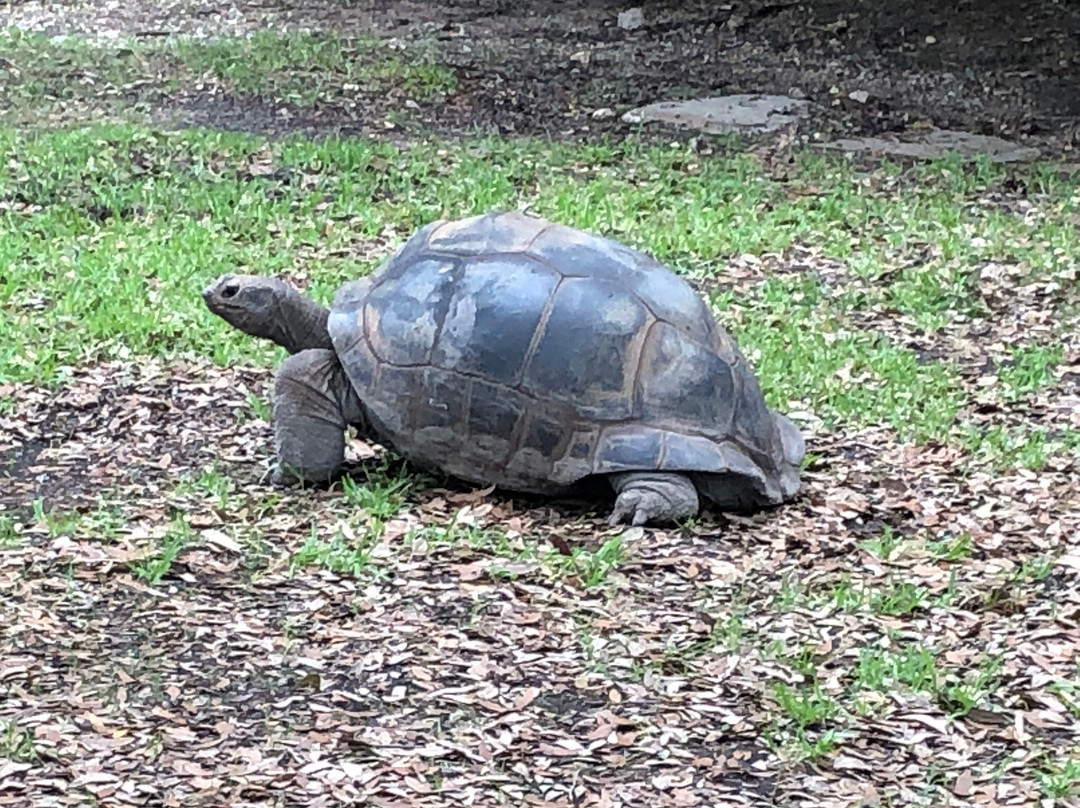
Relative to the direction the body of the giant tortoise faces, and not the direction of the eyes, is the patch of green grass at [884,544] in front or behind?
behind

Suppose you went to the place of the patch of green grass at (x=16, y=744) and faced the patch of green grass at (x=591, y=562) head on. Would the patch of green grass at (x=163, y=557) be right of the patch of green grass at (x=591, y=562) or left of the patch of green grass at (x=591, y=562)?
left

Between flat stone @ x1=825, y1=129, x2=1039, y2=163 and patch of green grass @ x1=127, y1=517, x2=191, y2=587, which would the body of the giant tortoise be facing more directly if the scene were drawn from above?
the patch of green grass

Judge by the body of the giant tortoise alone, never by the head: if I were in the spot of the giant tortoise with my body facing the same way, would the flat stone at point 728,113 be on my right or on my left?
on my right

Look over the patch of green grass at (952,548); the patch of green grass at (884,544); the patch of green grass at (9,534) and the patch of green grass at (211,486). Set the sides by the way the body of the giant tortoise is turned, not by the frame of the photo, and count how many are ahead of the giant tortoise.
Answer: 2

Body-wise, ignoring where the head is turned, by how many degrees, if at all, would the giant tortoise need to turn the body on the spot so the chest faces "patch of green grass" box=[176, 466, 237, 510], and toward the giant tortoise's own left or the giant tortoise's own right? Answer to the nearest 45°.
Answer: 0° — it already faces it

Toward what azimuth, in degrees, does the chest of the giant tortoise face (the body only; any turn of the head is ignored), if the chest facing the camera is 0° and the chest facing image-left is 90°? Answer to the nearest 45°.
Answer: approximately 90°

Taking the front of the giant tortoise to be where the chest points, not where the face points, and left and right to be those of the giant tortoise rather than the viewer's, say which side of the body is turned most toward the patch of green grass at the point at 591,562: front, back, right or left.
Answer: left

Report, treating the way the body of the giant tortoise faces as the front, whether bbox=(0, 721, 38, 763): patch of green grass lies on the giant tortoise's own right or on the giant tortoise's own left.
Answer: on the giant tortoise's own left

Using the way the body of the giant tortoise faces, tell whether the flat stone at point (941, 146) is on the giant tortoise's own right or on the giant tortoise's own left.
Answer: on the giant tortoise's own right

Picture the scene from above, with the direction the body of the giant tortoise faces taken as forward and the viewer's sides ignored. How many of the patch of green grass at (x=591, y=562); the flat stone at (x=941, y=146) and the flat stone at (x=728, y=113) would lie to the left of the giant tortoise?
1

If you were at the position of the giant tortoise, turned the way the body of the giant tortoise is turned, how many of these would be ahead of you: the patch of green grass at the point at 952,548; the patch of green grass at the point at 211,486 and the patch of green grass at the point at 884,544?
1

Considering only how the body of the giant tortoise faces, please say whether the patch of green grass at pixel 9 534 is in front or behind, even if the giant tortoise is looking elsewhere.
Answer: in front
